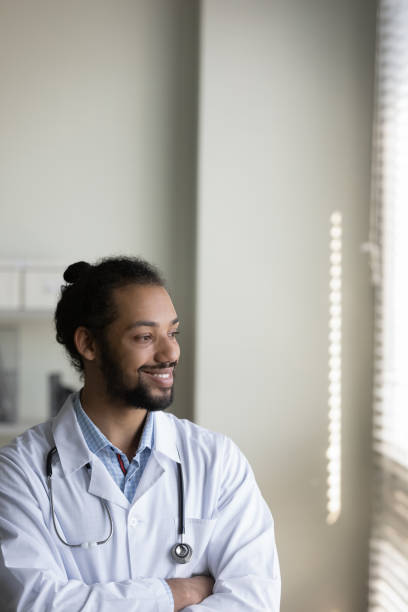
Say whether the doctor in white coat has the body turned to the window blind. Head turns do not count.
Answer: no

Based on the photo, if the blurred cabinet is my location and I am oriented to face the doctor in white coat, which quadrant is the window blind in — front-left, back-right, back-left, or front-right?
front-left

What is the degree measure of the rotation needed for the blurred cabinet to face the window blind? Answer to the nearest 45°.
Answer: approximately 45° to its left

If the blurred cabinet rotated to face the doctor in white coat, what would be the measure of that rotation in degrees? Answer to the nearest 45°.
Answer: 0° — it already faces them

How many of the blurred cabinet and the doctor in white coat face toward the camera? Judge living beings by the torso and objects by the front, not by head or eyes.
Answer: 2

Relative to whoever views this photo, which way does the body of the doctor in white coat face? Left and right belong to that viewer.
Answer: facing the viewer

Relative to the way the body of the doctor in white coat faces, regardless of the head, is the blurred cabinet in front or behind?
behind

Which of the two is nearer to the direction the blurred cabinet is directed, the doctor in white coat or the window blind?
the doctor in white coat

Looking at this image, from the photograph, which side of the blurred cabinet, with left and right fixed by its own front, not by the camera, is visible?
front

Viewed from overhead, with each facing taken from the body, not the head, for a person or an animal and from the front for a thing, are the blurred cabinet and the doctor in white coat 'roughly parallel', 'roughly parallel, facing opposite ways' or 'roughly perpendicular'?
roughly parallel

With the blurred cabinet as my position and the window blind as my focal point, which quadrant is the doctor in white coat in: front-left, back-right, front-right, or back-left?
front-right
